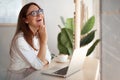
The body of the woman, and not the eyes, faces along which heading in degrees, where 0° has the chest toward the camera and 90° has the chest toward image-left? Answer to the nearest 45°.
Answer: approximately 315°
